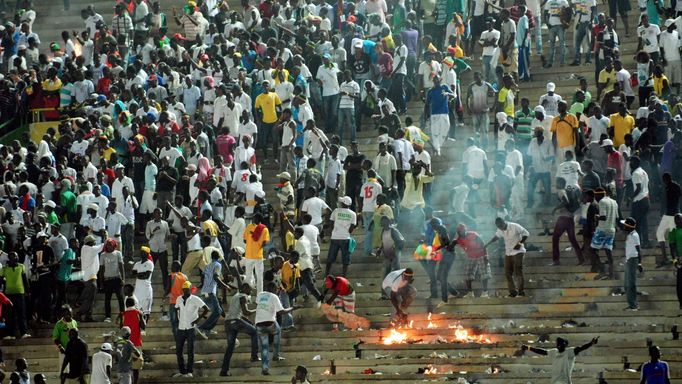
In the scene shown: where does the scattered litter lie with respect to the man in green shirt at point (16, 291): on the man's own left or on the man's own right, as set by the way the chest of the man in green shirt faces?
on the man's own left

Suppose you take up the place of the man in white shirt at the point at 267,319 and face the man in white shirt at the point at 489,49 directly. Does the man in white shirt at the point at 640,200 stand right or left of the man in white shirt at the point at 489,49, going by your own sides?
right

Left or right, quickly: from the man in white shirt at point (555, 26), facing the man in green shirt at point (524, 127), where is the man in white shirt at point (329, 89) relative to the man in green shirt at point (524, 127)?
right

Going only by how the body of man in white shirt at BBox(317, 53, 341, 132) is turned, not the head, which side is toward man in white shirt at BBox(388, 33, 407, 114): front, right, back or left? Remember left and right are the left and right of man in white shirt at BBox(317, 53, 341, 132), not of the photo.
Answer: left
